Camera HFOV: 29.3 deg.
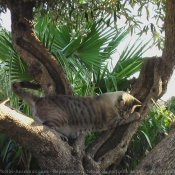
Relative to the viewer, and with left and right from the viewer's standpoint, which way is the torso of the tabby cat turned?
facing to the right of the viewer
